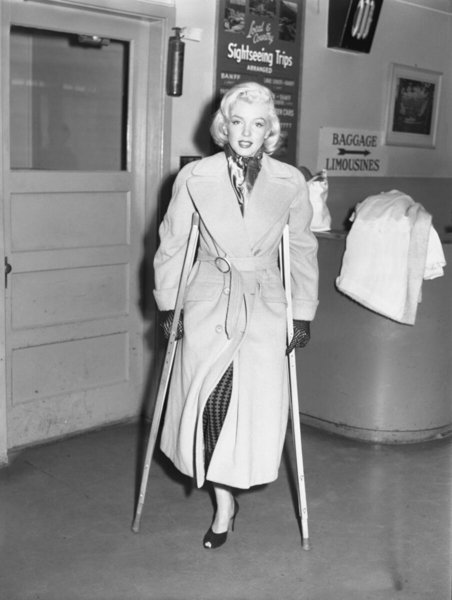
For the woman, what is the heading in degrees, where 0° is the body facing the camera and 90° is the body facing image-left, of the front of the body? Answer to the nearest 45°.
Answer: approximately 0°

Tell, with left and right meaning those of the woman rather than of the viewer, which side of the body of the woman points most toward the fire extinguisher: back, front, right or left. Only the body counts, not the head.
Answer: back

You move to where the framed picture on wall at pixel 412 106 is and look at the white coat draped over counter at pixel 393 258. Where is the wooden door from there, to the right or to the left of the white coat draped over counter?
right

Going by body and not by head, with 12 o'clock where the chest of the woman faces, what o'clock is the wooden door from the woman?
The wooden door is roughly at 5 o'clock from the woman.

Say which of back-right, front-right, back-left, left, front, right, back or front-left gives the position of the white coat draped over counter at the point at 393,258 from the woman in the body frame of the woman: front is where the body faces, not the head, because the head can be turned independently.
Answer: back-left

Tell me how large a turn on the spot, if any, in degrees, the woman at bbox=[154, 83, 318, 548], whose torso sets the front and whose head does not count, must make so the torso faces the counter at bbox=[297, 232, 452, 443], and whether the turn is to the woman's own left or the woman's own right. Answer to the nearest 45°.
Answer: approximately 135° to the woman's own left

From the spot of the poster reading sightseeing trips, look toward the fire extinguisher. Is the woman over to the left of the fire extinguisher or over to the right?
left

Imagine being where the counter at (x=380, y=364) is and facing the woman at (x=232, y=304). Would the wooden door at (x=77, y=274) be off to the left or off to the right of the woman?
right

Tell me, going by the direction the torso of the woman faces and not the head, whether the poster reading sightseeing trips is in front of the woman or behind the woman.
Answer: behind
